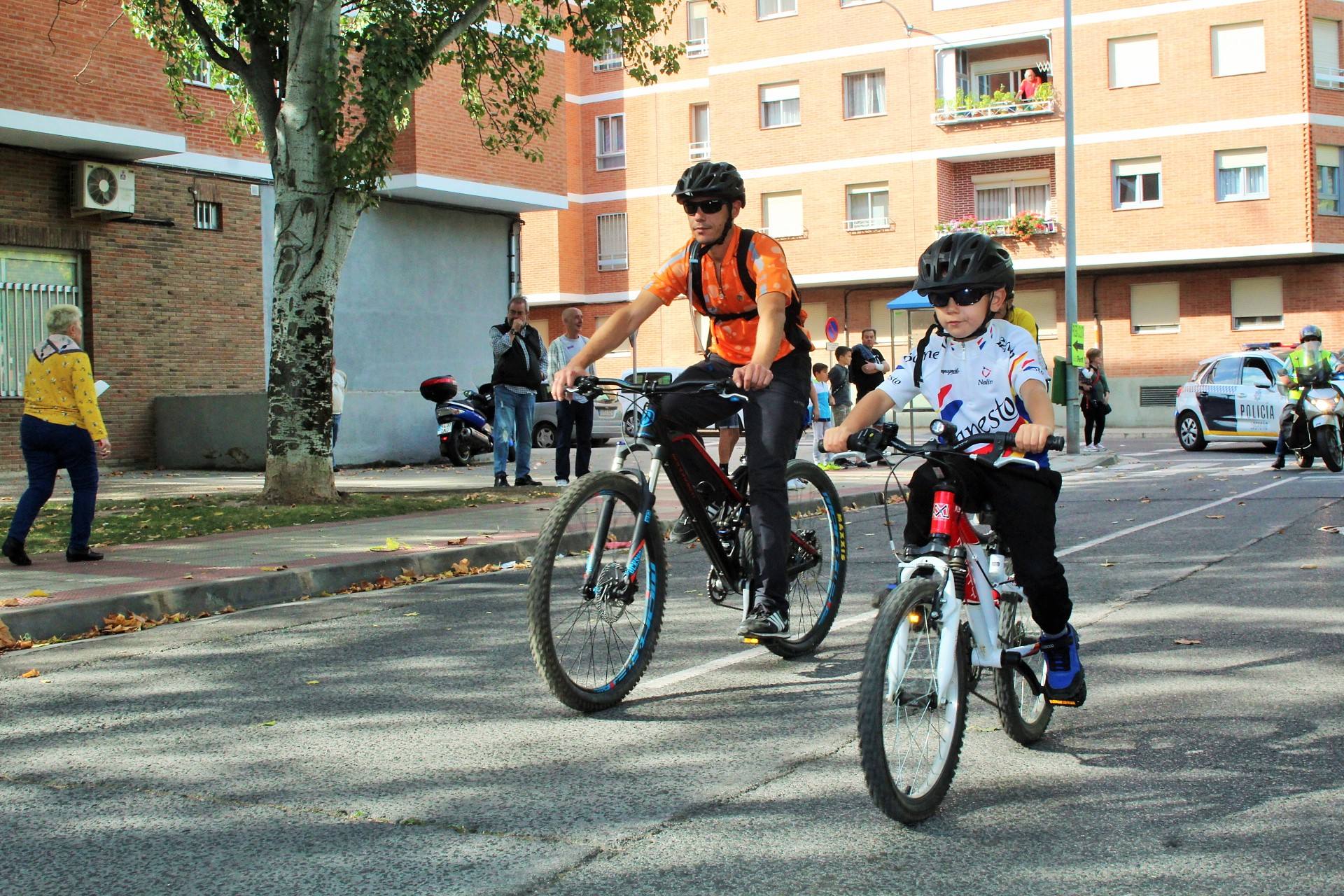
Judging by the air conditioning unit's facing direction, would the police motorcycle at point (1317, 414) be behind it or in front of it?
in front

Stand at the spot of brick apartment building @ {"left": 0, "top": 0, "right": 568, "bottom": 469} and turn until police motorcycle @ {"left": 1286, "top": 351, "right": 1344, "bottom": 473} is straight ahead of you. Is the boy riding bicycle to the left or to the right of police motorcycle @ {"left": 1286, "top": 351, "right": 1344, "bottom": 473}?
right

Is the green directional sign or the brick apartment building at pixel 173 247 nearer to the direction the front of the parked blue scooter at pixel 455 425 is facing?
the green directional sign

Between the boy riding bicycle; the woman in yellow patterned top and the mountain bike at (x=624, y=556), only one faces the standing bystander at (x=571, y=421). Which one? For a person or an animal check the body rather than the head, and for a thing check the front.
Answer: the woman in yellow patterned top

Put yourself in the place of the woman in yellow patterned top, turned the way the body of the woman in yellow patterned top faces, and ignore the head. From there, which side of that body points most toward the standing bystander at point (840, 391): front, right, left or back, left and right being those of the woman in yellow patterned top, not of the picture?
front

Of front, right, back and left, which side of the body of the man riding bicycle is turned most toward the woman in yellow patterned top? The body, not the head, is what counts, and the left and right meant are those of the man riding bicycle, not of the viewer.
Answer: right

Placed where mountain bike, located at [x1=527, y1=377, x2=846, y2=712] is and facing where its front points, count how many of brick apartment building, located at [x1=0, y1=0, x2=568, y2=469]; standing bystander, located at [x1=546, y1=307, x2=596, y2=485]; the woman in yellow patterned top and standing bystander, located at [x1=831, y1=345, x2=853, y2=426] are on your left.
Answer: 0

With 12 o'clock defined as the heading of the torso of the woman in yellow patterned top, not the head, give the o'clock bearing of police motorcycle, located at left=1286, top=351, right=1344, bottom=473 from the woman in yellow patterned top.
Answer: The police motorcycle is roughly at 1 o'clock from the woman in yellow patterned top.

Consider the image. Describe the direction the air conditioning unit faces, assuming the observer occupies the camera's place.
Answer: facing the viewer and to the right of the viewer

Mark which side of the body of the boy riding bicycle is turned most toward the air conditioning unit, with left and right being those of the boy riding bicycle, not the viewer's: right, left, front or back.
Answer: right

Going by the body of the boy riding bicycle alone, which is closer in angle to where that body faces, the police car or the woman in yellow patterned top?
the woman in yellow patterned top

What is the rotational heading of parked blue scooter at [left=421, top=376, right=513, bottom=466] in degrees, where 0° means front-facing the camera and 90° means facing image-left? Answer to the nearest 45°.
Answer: approximately 225°

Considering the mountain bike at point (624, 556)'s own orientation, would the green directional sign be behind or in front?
behind

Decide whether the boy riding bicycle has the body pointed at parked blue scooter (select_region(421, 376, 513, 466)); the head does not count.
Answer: no

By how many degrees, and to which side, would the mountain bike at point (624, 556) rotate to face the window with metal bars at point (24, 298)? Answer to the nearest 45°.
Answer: approximately 90° to its right

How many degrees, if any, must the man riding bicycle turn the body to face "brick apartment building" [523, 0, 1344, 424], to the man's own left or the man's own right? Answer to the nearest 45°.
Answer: approximately 135° to the man's own right

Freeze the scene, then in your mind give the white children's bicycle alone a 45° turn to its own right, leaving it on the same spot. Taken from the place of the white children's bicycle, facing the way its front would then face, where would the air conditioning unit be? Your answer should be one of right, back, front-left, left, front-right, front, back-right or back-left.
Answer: front-right
